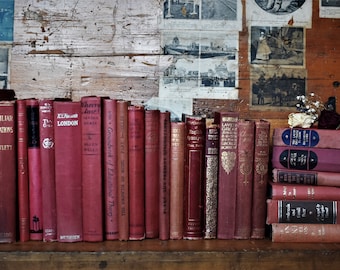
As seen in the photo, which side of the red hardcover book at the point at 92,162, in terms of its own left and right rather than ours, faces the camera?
right

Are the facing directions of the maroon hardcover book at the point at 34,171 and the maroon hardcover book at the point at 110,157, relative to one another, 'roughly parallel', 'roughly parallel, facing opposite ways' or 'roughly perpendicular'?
roughly parallel

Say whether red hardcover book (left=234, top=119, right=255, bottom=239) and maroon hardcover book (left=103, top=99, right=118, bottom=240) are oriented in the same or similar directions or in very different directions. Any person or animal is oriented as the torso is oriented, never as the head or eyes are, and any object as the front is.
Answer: same or similar directions

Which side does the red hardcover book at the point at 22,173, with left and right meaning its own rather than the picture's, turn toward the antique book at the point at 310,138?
left

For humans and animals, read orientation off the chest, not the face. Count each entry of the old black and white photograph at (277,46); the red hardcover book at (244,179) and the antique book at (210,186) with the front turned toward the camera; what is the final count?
1

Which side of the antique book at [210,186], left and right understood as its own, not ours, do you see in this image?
right
